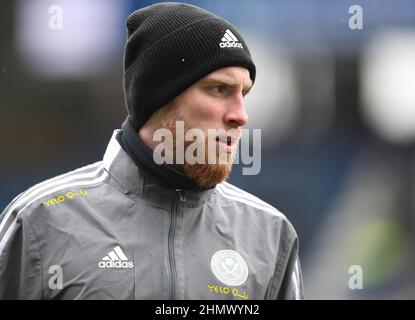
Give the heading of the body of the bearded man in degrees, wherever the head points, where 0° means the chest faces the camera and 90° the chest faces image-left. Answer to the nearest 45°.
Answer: approximately 315°

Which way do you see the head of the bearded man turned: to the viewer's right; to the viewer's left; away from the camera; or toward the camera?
to the viewer's right
